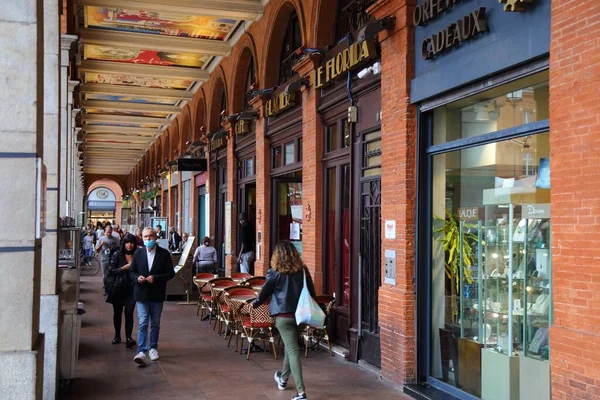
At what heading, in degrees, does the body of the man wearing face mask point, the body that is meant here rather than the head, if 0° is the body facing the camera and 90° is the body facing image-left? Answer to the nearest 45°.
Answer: approximately 0°

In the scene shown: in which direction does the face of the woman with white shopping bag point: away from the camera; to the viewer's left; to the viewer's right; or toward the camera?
away from the camera

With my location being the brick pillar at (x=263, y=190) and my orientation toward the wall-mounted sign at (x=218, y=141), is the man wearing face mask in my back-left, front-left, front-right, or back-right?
back-left

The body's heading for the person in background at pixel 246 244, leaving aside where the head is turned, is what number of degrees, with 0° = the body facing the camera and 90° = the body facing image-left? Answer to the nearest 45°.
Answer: approximately 45°

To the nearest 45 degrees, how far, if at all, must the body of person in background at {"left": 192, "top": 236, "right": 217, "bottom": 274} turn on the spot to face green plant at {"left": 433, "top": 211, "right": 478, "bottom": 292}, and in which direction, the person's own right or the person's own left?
0° — they already face it

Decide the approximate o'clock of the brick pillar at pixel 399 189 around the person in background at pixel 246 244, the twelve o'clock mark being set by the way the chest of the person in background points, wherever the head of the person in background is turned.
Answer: The brick pillar is roughly at 10 o'clock from the person in background.

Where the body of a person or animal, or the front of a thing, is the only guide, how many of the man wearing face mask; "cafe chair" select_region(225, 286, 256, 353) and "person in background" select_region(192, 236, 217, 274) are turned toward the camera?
2

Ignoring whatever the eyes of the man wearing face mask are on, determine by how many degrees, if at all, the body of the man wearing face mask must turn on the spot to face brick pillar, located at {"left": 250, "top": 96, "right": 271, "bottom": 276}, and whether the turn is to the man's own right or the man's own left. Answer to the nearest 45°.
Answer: approximately 135° to the man's own left

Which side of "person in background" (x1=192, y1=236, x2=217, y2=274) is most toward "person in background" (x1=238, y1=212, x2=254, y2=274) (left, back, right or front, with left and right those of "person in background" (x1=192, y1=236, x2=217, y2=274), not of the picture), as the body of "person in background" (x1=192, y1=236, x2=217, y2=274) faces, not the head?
left

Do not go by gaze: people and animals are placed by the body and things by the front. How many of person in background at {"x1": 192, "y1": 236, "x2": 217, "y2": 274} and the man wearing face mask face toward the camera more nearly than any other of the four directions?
2

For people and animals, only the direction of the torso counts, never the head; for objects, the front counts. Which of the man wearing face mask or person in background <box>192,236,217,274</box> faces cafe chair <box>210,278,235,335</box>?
the person in background
